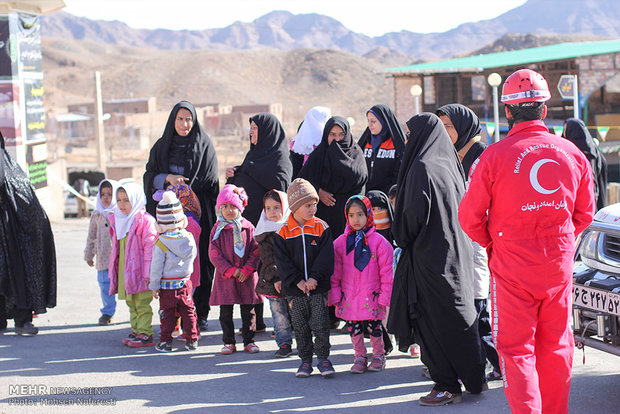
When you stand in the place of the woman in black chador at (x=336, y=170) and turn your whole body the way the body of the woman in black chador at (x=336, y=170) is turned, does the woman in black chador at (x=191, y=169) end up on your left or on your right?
on your right

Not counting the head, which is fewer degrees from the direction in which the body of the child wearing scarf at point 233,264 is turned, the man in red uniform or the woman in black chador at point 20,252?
the man in red uniform

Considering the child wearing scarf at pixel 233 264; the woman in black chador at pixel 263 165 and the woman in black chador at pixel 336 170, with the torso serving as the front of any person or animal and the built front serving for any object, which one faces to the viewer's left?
the woman in black chador at pixel 263 165

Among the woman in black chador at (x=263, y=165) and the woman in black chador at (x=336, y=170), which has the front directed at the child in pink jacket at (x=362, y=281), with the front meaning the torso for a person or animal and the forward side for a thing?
the woman in black chador at (x=336, y=170)

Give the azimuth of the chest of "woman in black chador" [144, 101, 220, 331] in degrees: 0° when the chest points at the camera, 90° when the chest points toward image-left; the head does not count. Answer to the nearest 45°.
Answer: approximately 0°
